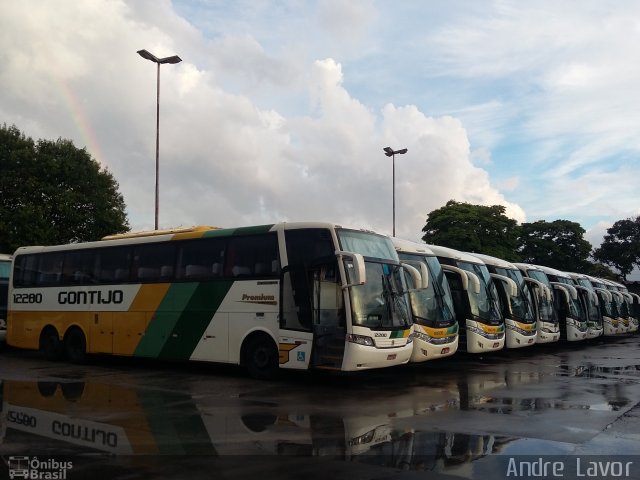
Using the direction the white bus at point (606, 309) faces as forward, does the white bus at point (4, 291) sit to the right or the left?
on its right

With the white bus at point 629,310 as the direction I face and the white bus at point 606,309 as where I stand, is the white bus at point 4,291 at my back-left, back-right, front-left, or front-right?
back-left

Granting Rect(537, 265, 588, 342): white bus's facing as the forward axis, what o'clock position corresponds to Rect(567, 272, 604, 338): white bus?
Rect(567, 272, 604, 338): white bus is roughly at 8 o'clock from Rect(537, 265, 588, 342): white bus.

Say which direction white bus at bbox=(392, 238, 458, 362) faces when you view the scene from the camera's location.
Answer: facing the viewer and to the right of the viewer

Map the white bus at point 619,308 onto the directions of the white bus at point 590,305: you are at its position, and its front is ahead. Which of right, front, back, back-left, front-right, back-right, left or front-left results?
back-left

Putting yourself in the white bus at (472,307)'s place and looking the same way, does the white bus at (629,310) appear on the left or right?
on its left

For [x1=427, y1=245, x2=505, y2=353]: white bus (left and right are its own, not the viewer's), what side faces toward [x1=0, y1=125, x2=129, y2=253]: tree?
back

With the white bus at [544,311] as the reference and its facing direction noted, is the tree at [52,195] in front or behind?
behind

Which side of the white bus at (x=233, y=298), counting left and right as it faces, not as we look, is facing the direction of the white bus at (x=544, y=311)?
left

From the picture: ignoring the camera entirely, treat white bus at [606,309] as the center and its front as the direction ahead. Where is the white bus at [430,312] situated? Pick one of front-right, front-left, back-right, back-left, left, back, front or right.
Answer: front-right

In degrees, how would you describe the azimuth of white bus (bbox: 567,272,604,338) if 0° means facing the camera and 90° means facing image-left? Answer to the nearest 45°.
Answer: approximately 315°
